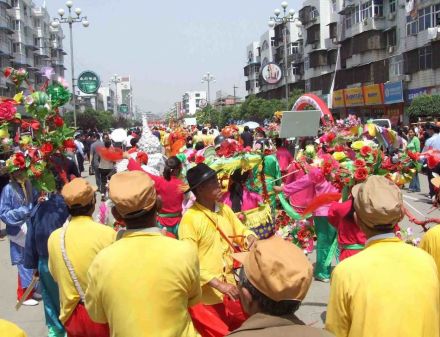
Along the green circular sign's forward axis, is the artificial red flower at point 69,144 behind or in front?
in front

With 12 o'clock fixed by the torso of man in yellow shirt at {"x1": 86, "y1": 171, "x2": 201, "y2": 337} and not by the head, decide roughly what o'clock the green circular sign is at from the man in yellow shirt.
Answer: The green circular sign is roughly at 12 o'clock from the man in yellow shirt.

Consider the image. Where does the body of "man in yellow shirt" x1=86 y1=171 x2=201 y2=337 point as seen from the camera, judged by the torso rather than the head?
away from the camera

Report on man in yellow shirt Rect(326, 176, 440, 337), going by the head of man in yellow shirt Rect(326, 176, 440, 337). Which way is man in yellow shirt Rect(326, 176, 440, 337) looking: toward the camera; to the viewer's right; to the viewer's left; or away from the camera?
away from the camera

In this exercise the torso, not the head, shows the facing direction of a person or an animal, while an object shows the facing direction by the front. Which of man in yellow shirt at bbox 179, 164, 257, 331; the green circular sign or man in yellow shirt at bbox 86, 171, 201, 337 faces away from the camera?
man in yellow shirt at bbox 86, 171, 201, 337

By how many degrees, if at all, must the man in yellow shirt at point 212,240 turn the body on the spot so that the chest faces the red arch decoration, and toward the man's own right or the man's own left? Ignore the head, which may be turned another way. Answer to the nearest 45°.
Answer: approximately 135° to the man's own left

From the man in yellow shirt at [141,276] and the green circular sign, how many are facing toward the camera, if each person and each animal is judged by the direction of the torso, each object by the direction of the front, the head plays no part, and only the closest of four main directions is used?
1

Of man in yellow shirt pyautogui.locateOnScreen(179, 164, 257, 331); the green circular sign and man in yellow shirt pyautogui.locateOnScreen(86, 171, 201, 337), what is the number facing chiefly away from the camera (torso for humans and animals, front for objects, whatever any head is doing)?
1

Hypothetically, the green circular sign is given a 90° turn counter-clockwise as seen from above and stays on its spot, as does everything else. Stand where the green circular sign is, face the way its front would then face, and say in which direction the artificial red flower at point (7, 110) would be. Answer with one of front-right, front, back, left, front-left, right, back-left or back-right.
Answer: right

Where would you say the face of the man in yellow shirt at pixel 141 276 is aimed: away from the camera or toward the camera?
away from the camera

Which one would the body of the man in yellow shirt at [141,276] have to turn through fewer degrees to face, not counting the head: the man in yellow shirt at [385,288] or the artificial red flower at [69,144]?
the artificial red flower

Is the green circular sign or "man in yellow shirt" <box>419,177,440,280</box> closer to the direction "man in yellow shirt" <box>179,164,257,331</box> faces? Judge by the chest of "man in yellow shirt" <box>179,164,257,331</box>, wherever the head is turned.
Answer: the man in yellow shirt

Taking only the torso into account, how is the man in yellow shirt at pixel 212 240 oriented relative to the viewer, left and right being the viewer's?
facing the viewer and to the right of the viewer
